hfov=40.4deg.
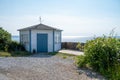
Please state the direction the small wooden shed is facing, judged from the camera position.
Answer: facing the viewer
